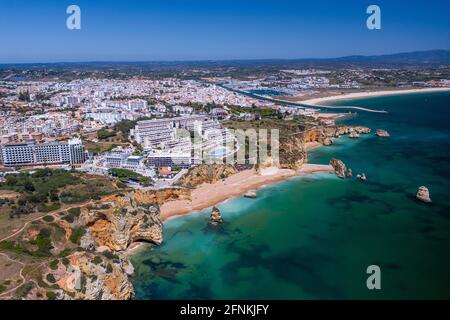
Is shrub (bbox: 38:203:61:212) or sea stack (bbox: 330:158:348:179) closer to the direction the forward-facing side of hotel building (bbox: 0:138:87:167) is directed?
the shrub

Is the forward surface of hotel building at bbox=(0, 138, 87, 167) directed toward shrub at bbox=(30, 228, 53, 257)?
yes

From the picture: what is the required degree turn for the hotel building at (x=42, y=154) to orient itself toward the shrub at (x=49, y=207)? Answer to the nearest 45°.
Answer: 0° — it already faces it

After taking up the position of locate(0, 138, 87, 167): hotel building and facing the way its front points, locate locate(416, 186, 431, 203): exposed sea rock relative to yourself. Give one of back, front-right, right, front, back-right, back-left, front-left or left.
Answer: front-left

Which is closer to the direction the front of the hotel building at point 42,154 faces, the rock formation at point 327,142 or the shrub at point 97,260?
the shrub

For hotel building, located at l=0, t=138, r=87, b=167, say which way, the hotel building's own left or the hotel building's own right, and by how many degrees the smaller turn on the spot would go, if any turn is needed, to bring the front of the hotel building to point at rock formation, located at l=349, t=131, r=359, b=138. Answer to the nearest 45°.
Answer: approximately 90° to the hotel building's own left

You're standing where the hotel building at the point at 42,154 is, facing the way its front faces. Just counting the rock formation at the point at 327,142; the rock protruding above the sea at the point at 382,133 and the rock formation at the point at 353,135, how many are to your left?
3

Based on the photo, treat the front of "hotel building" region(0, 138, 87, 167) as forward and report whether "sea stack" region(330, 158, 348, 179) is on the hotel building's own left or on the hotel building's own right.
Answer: on the hotel building's own left

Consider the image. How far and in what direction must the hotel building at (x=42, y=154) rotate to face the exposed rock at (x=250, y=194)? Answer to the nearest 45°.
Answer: approximately 45° to its left

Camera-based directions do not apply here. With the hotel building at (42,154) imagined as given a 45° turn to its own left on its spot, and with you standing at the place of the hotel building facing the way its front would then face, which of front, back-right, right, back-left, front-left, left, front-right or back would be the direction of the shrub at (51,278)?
front-right

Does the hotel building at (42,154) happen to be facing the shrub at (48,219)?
yes

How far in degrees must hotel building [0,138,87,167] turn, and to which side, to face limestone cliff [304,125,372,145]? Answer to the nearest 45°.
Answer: approximately 90° to its left

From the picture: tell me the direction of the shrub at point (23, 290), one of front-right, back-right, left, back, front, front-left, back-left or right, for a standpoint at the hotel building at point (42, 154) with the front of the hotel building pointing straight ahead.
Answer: front

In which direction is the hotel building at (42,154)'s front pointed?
toward the camera

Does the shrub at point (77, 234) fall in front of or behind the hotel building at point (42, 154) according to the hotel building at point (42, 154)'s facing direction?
in front

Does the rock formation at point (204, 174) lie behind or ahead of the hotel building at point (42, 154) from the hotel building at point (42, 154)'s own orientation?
ahead

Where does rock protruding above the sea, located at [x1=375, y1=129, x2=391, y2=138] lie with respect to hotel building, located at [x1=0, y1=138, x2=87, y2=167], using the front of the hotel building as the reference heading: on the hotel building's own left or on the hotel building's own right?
on the hotel building's own left
